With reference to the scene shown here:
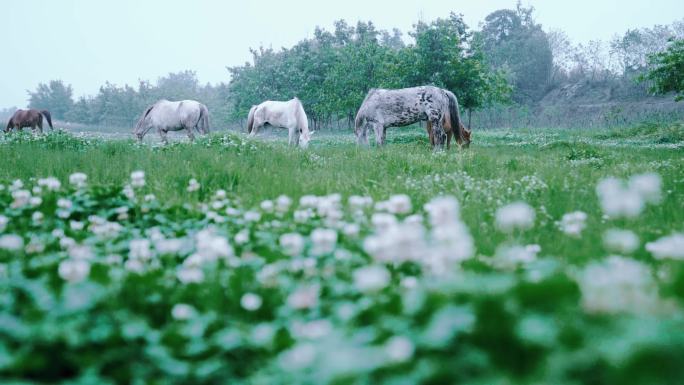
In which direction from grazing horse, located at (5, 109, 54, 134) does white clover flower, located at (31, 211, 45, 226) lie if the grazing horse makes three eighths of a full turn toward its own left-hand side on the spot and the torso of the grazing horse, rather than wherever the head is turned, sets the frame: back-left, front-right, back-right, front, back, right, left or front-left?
front-right

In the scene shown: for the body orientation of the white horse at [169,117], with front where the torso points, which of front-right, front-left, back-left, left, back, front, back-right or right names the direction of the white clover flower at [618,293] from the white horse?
left

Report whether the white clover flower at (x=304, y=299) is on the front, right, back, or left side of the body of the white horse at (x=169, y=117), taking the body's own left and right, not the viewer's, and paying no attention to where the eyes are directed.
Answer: left

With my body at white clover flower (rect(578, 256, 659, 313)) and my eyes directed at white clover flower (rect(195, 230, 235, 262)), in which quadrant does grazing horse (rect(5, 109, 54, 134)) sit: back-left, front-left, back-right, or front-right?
front-right

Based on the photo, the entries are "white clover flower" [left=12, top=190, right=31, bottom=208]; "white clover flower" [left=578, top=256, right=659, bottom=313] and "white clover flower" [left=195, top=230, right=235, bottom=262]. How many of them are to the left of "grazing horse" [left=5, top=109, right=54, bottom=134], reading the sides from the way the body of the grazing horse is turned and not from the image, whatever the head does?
3

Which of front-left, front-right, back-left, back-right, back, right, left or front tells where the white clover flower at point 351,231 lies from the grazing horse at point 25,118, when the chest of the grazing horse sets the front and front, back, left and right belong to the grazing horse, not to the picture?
left

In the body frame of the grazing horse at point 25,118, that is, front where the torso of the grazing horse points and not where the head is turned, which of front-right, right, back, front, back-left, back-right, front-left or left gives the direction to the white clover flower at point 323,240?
left

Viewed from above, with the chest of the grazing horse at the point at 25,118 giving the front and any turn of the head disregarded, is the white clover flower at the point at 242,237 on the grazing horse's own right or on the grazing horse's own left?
on the grazing horse's own left

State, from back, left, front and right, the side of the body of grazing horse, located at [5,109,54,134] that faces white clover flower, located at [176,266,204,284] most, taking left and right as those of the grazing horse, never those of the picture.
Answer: left

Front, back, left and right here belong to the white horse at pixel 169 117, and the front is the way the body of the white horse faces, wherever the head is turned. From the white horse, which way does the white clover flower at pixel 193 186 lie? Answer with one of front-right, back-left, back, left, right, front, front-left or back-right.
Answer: left

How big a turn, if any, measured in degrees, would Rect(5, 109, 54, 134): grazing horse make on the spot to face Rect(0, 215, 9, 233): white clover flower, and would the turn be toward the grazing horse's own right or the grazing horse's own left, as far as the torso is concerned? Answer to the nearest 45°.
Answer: approximately 90° to the grazing horse's own left

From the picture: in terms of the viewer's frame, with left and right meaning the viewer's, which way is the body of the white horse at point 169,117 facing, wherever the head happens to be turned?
facing to the left of the viewer

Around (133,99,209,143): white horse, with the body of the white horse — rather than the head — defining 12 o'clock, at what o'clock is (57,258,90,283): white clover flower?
The white clover flower is roughly at 9 o'clock from the white horse.

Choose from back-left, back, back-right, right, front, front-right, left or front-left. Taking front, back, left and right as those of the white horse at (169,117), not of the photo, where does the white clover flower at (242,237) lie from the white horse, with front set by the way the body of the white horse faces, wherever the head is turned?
left

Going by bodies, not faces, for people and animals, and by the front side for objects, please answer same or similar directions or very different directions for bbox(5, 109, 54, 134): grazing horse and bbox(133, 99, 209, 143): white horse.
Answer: same or similar directions

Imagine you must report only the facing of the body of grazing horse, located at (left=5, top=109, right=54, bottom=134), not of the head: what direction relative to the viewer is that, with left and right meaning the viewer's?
facing to the left of the viewer

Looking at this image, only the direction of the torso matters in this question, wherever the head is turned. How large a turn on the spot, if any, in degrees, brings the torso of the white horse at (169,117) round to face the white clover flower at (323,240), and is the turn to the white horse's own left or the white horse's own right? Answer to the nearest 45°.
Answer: approximately 90° to the white horse's own left
